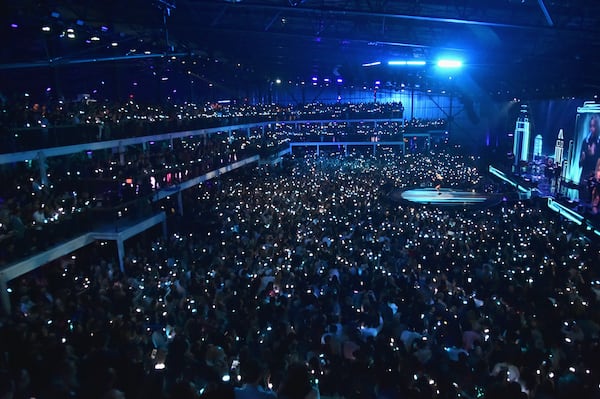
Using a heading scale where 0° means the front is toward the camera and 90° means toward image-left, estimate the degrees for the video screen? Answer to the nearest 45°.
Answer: approximately 45°

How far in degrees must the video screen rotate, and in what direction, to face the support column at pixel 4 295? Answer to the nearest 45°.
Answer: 0° — it already faces it

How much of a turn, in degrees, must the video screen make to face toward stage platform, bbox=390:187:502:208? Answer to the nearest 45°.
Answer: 0° — it already faces it
